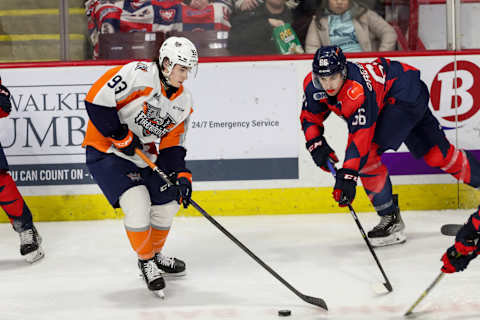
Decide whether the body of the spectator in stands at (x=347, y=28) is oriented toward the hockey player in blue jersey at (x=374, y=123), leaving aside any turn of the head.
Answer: yes

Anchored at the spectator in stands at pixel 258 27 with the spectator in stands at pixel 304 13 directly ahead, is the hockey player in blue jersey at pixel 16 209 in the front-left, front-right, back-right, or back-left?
back-right

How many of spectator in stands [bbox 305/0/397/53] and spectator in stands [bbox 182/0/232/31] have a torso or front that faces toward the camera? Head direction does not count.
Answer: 2

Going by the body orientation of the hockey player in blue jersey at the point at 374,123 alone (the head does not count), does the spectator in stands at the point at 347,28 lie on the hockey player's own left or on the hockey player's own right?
on the hockey player's own right
